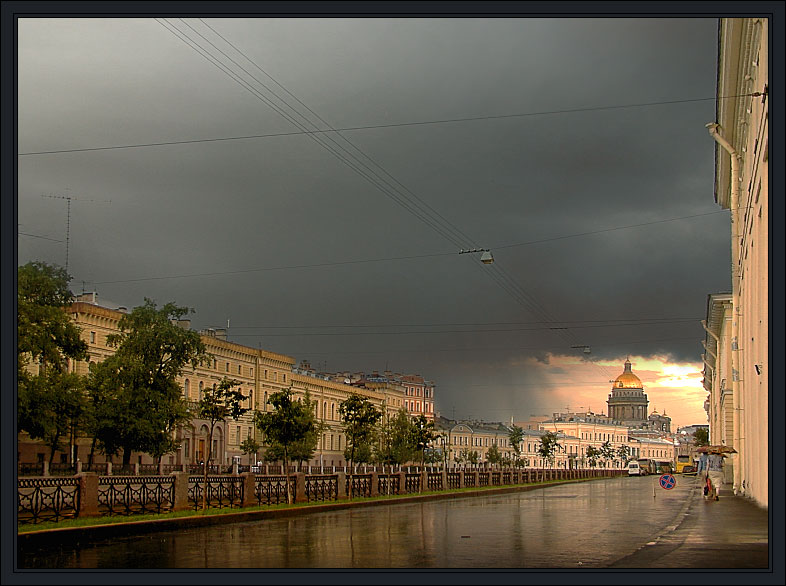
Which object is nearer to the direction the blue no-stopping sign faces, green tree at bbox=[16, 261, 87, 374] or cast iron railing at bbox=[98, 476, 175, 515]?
the cast iron railing

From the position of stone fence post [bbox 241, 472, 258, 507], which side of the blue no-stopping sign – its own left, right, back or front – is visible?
right

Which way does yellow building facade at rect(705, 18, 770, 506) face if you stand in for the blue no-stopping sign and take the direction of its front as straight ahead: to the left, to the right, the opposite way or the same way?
to the right

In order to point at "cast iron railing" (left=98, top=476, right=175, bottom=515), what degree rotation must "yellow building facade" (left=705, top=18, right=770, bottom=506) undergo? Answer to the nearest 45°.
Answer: approximately 45° to its left

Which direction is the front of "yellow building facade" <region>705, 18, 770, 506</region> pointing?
to the viewer's left

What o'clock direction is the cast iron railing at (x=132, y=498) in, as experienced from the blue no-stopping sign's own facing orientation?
The cast iron railing is roughly at 2 o'clock from the blue no-stopping sign.

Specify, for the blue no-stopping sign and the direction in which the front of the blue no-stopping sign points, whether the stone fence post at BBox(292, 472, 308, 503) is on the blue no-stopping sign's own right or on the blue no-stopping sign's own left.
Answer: on the blue no-stopping sign's own right
